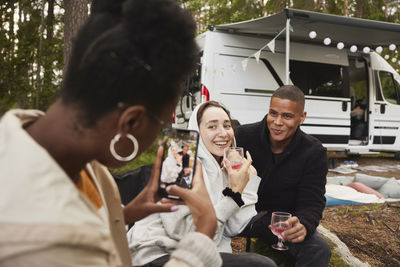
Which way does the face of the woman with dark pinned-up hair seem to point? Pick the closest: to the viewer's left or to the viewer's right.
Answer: to the viewer's right

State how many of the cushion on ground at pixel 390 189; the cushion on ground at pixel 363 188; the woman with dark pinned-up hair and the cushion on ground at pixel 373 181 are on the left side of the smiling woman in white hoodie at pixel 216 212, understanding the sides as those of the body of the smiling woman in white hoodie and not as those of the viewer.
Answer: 3

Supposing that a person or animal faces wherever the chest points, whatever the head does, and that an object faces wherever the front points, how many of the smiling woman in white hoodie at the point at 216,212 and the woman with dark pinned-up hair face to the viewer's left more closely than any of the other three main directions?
0

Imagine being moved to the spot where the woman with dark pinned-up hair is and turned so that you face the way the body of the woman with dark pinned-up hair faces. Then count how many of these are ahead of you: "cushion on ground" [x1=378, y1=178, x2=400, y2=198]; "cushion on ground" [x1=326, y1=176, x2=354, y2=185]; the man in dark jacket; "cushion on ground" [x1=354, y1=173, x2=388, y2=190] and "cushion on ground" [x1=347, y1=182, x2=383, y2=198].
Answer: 5

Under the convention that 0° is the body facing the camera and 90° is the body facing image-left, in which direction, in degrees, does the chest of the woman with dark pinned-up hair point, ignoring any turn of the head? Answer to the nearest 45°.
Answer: approximately 225°

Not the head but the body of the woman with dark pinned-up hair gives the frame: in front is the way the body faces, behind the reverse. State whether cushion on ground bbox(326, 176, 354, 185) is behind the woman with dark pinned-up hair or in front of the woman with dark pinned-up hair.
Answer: in front

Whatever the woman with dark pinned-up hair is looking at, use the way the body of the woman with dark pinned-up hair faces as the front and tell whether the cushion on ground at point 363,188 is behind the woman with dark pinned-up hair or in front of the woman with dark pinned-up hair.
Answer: in front

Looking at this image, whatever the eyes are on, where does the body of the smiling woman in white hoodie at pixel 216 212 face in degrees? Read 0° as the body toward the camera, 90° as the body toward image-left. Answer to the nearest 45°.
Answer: approximately 315°

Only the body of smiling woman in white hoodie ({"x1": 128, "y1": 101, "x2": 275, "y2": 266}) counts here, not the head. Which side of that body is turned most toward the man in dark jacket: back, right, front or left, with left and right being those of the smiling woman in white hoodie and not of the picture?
left

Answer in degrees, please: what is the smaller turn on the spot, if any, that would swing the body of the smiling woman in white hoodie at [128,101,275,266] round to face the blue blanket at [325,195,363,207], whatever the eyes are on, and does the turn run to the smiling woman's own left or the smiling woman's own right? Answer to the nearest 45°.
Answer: approximately 90° to the smiling woman's own left

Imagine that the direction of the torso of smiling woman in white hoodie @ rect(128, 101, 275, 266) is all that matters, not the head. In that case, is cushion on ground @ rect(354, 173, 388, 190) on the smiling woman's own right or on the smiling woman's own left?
on the smiling woman's own left

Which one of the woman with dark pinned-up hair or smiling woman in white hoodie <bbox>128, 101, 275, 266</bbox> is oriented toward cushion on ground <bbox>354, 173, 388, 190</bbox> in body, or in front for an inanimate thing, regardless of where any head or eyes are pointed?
the woman with dark pinned-up hair

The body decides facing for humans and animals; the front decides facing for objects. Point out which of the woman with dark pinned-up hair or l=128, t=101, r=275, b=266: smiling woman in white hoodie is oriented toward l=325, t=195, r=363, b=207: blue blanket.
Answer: the woman with dark pinned-up hair

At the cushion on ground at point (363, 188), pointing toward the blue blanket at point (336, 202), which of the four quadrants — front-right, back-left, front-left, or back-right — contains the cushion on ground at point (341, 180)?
back-right

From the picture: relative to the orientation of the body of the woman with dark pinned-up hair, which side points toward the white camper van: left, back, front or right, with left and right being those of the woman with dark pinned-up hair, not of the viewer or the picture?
front

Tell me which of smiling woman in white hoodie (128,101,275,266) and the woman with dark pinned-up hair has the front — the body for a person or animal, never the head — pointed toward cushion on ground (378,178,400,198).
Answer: the woman with dark pinned-up hair
